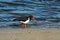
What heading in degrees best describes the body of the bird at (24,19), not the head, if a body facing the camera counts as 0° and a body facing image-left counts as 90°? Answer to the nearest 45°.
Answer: approximately 270°
